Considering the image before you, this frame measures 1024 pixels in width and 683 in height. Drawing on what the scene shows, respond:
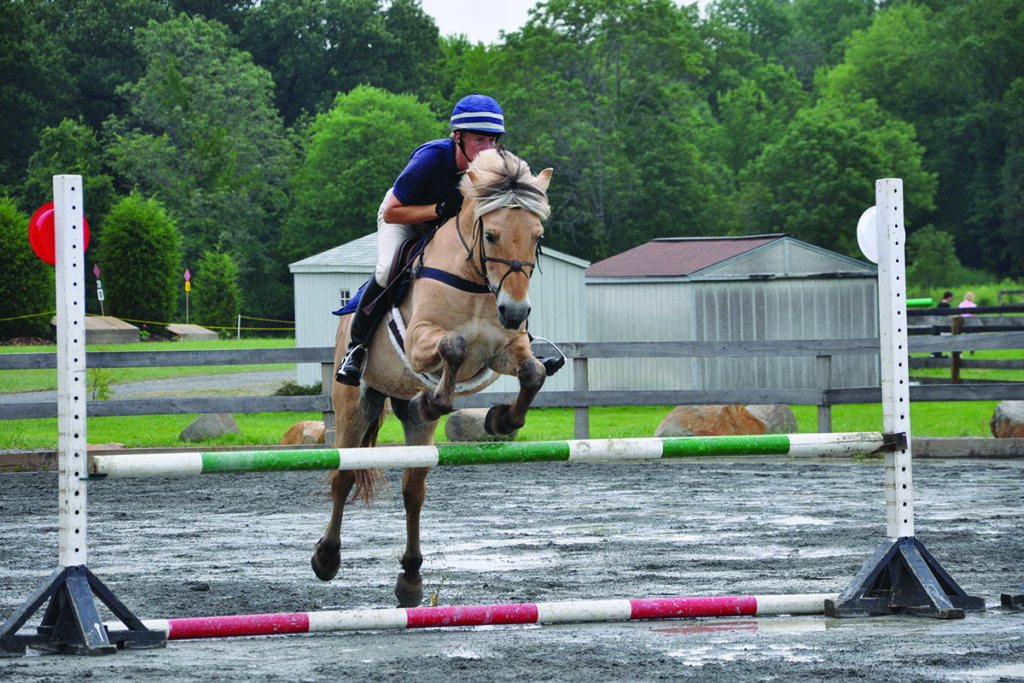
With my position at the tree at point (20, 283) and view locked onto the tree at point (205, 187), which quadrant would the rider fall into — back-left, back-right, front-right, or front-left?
back-right

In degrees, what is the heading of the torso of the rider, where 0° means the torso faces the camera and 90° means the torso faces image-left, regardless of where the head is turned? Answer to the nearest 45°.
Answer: approximately 315°

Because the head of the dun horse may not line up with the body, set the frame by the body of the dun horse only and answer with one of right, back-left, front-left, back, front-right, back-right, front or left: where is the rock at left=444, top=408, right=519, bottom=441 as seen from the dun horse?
back-left

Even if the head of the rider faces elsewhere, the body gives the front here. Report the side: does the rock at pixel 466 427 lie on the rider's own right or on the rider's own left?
on the rider's own left

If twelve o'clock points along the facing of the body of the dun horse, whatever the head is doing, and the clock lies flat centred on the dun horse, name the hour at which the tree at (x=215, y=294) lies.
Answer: The tree is roughly at 7 o'clock from the dun horse.

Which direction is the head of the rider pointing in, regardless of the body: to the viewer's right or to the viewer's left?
to the viewer's right

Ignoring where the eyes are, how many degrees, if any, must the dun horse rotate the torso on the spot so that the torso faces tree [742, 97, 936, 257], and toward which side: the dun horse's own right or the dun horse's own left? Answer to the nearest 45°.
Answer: approximately 135° to the dun horse's own left

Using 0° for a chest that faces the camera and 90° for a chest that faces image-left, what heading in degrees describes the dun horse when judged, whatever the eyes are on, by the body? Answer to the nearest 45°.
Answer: approximately 315°

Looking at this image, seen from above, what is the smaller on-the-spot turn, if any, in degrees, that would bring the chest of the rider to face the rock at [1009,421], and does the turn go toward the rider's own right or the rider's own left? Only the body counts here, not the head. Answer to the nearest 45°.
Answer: approximately 90° to the rider's own left
